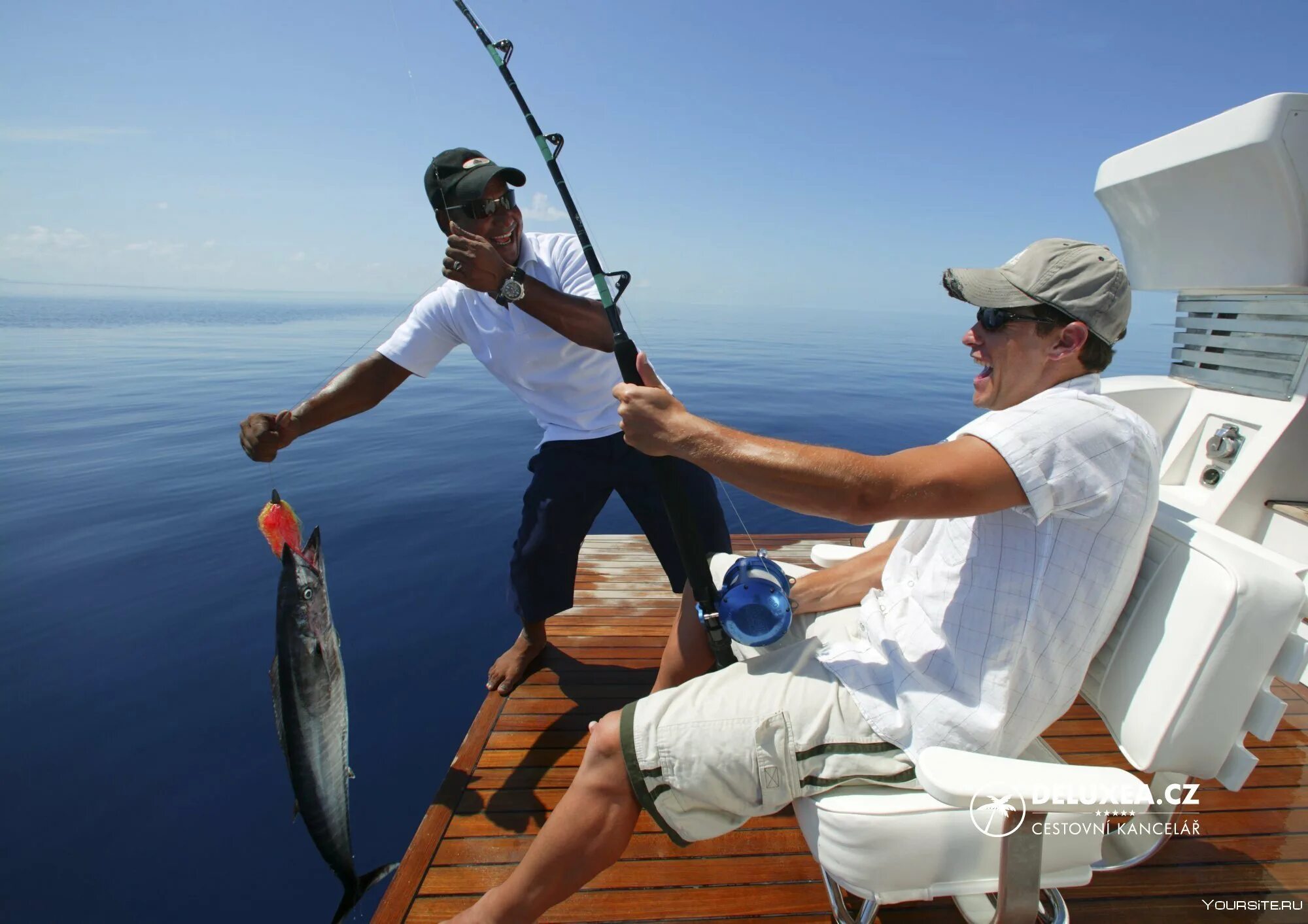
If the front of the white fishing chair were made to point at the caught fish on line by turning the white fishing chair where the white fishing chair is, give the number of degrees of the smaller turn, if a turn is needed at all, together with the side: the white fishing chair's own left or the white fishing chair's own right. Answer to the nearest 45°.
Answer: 0° — it already faces it

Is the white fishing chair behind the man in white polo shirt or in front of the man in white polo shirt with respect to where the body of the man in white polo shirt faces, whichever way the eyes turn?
in front

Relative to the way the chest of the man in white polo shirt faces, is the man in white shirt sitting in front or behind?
in front

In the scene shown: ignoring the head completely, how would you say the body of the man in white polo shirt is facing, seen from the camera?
toward the camera

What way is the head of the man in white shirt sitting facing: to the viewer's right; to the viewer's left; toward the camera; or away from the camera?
to the viewer's left

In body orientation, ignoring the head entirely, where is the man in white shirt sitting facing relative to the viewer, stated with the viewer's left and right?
facing to the left of the viewer

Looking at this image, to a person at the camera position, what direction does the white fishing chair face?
facing to the left of the viewer

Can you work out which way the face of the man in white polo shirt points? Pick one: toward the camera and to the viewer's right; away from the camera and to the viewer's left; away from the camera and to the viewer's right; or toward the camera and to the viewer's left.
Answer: toward the camera and to the viewer's right

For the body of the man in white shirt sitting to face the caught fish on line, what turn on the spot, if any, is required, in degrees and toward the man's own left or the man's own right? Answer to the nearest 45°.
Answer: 0° — they already face it
